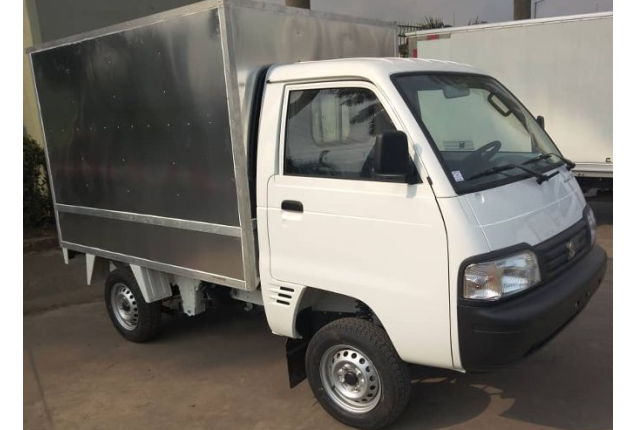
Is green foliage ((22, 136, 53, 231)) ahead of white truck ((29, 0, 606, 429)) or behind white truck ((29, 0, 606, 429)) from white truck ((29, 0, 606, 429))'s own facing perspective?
behind

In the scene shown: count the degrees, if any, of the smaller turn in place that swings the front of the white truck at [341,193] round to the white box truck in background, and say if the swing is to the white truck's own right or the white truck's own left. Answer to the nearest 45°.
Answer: approximately 90° to the white truck's own left

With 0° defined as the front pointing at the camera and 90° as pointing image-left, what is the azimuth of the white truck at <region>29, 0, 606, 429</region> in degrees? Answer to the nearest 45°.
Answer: approximately 315°
